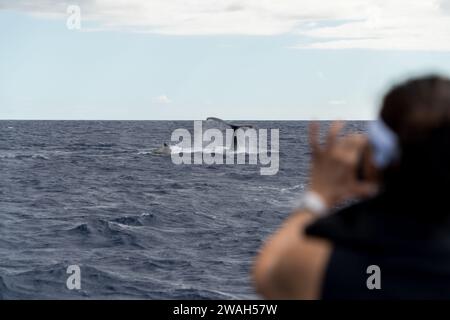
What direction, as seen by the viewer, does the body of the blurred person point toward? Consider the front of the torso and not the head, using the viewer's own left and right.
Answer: facing away from the viewer and to the left of the viewer

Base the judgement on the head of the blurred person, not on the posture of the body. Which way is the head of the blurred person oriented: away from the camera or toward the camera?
away from the camera
